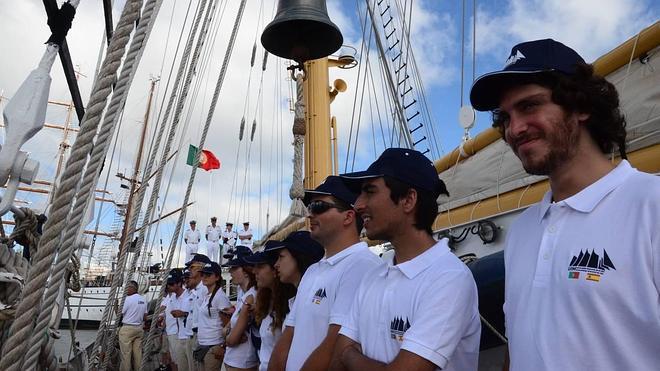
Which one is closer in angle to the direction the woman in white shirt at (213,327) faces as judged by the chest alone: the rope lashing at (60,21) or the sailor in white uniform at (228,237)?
the rope lashing

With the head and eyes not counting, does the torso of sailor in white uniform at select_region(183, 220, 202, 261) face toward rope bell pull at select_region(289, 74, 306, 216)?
yes

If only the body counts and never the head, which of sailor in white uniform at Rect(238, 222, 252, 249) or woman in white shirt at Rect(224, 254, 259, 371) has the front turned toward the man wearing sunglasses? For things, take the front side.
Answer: the sailor in white uniform

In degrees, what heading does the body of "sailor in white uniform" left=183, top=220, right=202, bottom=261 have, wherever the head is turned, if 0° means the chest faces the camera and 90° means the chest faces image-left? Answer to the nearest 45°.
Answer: approximately 0°

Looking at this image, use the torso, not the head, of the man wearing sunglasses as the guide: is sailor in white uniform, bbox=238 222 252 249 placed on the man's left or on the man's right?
on the man's right

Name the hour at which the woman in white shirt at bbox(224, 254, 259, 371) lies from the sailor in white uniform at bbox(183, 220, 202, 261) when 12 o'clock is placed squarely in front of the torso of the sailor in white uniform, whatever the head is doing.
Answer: The woman in white shirt is roughly at 12 o'clock from the sailor in white uniform.
